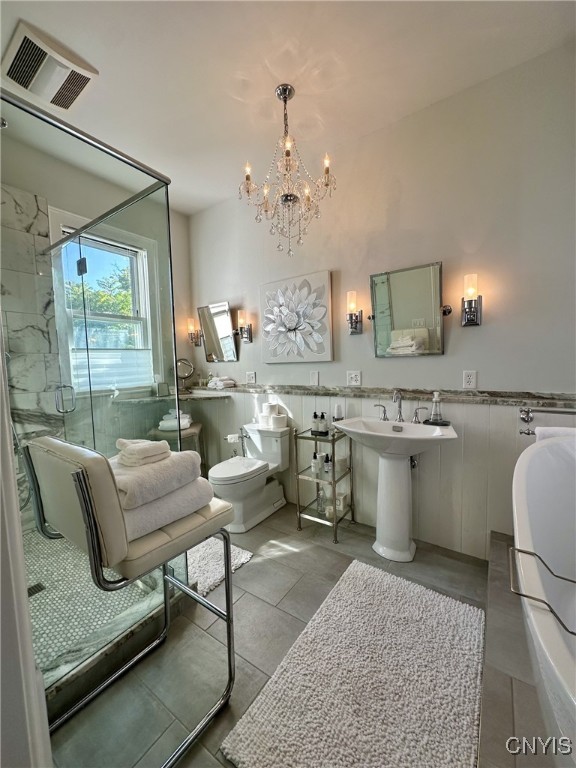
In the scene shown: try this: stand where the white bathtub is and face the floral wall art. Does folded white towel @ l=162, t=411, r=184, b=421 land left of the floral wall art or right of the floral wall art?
left

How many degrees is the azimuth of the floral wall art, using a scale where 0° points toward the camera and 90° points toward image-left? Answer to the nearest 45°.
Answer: approximately 45°

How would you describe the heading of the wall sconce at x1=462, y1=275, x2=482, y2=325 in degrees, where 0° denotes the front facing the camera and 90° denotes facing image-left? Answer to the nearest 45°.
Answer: approximately 45°

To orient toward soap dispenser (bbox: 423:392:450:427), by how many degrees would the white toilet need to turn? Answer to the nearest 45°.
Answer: approximately 90° to its left

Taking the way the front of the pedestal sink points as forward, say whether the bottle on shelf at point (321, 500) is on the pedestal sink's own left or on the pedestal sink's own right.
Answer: on the pedestal sink's own right

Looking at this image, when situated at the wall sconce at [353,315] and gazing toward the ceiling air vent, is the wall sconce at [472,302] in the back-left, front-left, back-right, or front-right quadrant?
back-left

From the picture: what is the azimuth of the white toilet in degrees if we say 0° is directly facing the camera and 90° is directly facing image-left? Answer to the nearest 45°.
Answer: approximately 45°
